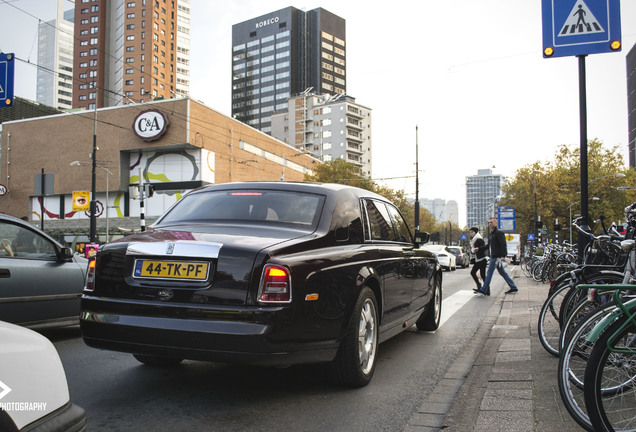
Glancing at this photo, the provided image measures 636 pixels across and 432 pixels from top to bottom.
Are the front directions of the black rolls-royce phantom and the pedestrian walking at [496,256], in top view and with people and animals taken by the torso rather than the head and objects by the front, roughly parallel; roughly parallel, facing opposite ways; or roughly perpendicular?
roughly perpendicular

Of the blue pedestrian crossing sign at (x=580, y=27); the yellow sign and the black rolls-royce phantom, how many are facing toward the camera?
2

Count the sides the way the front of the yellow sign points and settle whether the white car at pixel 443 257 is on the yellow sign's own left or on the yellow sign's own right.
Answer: on the yellow sign's own left

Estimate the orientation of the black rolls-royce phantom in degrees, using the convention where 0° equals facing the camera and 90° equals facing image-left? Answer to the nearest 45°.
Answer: approximately 225°

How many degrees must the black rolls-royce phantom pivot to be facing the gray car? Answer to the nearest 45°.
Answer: approximately 90° to its left

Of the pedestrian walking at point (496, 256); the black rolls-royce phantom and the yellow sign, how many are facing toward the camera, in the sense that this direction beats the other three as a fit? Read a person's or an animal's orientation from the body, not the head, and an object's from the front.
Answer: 1

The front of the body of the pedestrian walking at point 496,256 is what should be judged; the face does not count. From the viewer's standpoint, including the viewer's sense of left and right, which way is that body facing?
facing to the left of the viewer

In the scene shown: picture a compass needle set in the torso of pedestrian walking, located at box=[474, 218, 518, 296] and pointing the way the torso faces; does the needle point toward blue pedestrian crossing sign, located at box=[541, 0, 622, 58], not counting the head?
no

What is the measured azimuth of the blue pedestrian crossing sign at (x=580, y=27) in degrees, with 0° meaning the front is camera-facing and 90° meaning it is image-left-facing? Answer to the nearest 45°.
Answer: approximately 0°

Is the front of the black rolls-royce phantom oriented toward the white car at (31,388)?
no

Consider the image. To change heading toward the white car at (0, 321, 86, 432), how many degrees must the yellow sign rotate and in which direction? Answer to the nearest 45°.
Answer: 0° — it already faces it

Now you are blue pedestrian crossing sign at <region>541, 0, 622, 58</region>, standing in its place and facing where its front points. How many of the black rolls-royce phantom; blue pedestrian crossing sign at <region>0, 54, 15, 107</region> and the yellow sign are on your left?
0

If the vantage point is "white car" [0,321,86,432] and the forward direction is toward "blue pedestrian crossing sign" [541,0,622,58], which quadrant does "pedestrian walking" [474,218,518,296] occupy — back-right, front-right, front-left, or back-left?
front-left

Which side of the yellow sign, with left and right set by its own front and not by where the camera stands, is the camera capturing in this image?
front

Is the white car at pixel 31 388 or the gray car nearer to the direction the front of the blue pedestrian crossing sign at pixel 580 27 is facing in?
the white car

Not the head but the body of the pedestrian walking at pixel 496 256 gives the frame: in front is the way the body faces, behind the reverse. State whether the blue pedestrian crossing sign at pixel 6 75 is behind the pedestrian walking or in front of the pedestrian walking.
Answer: in front

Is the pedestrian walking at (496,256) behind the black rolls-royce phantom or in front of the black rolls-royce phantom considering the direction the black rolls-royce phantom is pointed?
in front
